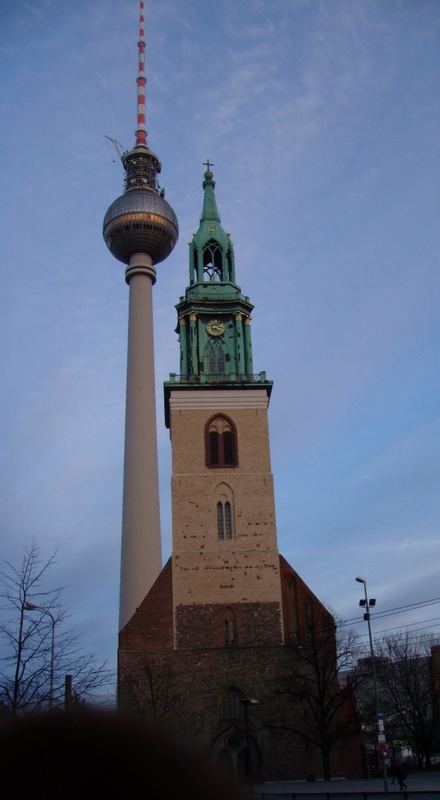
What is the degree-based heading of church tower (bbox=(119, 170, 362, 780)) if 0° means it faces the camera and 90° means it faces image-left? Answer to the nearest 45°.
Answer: approximately 0°
